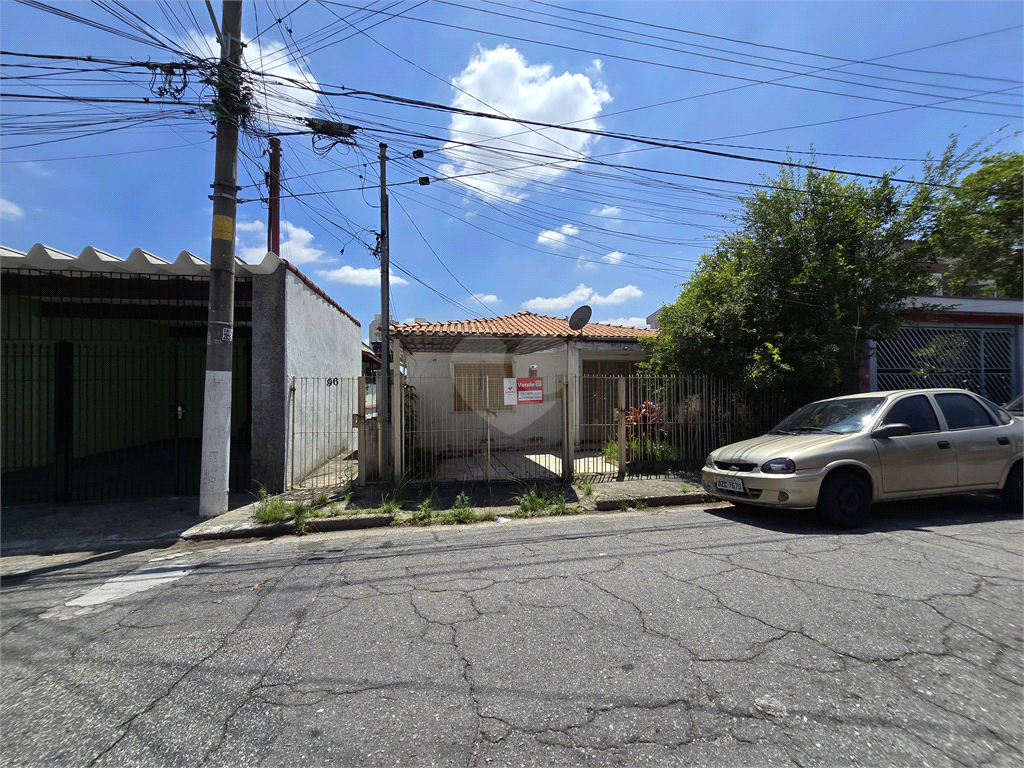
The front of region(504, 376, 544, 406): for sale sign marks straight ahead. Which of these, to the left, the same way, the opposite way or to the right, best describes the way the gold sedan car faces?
to the right

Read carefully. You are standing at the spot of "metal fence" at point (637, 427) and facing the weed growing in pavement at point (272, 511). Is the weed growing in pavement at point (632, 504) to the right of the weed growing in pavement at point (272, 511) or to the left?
left

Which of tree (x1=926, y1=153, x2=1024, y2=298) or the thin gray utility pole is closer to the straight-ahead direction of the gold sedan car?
the thin gray utility pole

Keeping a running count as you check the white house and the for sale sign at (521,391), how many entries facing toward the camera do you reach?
2

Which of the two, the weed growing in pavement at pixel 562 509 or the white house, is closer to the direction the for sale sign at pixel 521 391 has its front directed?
the weed growing in pavement

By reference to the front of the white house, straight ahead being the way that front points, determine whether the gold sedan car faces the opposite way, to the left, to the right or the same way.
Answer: to the right

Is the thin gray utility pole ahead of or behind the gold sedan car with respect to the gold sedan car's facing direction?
ahead

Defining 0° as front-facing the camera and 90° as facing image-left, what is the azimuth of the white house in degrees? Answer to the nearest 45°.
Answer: approximately 0°

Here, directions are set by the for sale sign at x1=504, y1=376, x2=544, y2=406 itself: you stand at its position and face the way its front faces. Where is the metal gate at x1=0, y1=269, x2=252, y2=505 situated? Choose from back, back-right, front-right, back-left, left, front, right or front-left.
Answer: right

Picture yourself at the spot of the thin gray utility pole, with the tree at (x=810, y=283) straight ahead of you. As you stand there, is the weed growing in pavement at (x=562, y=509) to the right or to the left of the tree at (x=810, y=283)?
right

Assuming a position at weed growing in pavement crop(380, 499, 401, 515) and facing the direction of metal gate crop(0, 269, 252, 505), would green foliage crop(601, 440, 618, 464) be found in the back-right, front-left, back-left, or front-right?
back-right

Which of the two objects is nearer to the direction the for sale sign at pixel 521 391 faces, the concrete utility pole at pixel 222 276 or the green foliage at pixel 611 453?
the concrete utility pole
